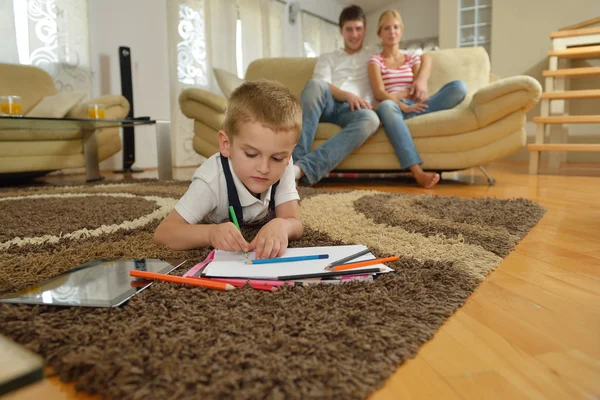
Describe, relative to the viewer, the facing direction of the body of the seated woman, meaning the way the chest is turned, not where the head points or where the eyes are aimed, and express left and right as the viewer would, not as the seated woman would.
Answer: facing the viewer

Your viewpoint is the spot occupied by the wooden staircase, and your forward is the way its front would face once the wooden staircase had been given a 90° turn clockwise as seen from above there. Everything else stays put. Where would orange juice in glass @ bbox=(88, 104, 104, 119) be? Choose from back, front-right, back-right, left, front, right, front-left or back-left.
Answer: front-left

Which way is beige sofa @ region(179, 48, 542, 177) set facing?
toward the camera

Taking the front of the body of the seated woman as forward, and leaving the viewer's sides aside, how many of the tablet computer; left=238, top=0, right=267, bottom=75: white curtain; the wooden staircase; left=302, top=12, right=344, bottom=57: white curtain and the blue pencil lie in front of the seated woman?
2

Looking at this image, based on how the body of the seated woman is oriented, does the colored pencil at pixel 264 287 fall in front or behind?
in front

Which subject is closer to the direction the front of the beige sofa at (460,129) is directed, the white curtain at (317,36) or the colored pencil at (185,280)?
the colored pencil

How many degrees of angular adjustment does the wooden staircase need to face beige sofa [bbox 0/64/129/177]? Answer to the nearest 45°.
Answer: approximately 45° to its right
